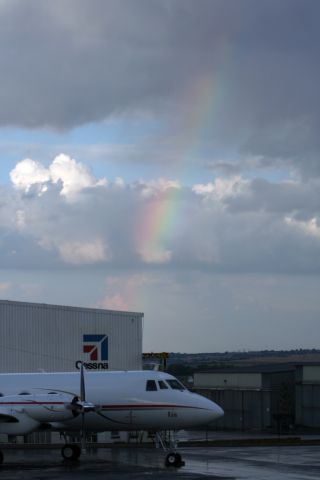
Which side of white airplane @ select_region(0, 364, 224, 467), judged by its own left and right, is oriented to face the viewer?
right
